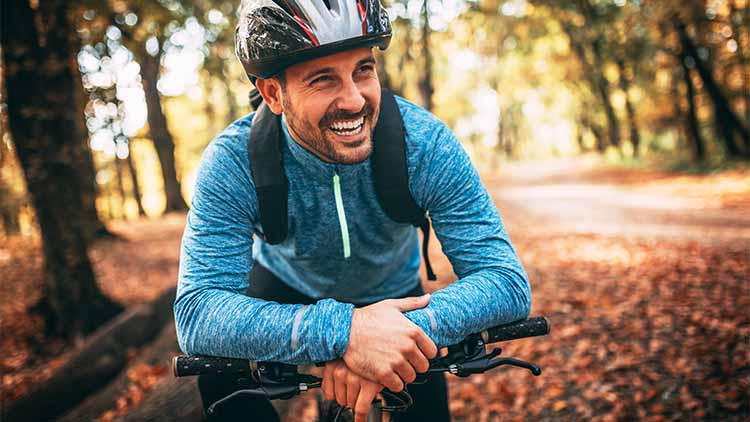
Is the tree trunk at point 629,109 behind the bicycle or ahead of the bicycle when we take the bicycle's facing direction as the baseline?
behind

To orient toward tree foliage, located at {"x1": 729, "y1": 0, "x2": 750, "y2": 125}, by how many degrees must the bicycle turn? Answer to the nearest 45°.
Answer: approximately 135° to its left

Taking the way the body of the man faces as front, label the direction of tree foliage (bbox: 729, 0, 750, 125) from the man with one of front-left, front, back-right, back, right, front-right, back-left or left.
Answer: back-left

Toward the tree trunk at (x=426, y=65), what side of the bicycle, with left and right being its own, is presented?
back

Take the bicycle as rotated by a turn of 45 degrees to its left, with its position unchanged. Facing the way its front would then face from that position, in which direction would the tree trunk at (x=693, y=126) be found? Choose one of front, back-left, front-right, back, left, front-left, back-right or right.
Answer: left

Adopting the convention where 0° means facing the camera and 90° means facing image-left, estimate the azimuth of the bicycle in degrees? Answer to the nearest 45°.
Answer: approximately 0°

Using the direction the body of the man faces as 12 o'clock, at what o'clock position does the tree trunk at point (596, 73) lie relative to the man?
The tree trunk is roughly at 7 o'clock from the man.

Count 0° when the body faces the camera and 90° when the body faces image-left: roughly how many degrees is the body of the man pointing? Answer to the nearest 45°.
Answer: approximately 0°

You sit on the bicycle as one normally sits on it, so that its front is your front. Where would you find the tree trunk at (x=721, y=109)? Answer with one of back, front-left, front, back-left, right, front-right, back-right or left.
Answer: back-left

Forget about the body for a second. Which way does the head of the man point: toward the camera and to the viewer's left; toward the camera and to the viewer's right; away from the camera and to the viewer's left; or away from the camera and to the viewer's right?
toward the camera and to the viewer's right
